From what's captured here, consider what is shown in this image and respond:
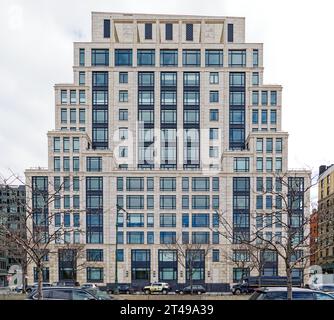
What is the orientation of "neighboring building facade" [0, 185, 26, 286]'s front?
toward the camera

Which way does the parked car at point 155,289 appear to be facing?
to the viewer's left

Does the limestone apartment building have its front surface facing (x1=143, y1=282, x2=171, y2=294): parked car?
yes

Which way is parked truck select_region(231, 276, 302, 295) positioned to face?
to the viewer's left

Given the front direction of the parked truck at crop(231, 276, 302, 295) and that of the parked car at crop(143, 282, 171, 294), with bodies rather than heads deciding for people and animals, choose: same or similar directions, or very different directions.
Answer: same or similar directions

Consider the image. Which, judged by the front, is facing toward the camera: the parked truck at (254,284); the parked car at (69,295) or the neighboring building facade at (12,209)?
the neighboring building facade

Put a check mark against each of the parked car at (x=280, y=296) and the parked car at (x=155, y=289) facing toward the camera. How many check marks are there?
0

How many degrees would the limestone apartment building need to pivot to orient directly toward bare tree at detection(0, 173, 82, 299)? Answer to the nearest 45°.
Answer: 0° — it already faces it

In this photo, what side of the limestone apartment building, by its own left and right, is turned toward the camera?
front

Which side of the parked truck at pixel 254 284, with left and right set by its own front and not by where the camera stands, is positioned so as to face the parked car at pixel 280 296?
left

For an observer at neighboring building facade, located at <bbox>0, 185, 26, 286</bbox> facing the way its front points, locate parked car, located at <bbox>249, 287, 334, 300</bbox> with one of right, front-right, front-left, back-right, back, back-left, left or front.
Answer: front
